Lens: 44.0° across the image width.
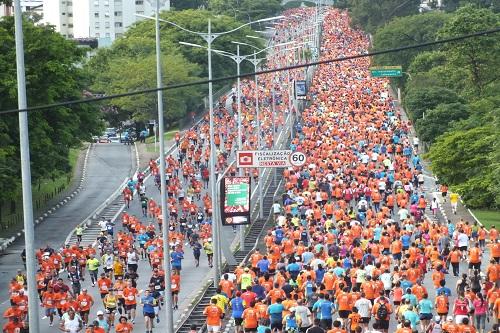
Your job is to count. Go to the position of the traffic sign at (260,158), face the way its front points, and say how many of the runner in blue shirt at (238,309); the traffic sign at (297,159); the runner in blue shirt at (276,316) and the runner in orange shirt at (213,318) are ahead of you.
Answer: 3

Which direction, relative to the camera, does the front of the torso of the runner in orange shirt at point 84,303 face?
toward the camera

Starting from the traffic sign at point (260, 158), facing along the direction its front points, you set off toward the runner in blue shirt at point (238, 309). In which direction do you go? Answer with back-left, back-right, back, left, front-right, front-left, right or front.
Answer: front

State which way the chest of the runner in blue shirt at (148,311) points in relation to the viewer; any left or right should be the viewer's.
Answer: facing the viewer

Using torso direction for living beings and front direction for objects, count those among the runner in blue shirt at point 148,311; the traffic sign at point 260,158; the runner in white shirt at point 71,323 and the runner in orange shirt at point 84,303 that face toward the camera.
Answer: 4

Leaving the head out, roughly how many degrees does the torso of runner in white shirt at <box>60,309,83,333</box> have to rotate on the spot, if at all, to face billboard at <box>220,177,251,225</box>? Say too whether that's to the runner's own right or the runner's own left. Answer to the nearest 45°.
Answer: approximately 135° to the runner's own left

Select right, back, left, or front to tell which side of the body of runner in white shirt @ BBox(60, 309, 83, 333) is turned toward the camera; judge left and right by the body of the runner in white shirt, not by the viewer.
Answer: front

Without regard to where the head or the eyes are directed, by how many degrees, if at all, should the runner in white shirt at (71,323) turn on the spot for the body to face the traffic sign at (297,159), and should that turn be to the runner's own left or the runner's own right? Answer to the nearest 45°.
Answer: approximately 135° to the runner's own left
